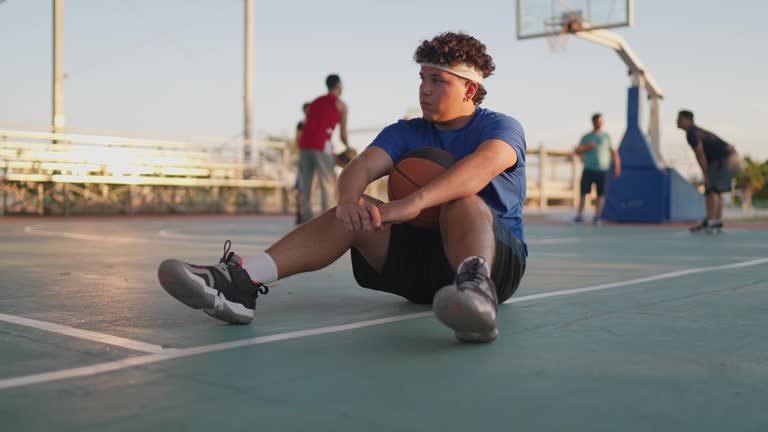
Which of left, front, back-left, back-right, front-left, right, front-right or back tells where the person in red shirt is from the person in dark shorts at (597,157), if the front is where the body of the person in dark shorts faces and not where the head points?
front-right

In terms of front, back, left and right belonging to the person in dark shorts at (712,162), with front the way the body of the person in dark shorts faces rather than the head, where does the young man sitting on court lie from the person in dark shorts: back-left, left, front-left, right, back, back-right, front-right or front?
left

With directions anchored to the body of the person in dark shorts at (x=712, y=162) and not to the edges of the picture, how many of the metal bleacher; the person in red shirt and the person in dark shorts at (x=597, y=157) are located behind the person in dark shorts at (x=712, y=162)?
0

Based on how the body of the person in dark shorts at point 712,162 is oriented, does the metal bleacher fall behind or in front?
in front

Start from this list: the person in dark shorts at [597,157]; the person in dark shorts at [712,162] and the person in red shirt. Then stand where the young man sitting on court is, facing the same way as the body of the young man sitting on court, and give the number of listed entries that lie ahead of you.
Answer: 0

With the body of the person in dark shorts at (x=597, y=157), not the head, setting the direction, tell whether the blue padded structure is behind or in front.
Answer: behind

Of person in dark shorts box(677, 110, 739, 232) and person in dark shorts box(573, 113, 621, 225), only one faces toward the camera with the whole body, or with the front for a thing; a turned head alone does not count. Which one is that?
person in dark shorts box(573, 113, 621, 225)

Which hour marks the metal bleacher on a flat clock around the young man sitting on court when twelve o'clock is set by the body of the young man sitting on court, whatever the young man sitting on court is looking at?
The metal bleacher is roughly at 4 o'clock from the young man sitting on court.

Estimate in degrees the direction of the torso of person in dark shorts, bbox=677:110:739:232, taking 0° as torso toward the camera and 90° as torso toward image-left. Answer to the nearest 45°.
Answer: approximately 90°

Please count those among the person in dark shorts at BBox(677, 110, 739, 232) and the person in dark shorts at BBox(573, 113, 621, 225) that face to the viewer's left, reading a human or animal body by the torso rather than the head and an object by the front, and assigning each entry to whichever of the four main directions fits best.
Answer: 1

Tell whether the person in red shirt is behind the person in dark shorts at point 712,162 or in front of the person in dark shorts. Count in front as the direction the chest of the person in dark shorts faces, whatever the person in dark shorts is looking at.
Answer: in front

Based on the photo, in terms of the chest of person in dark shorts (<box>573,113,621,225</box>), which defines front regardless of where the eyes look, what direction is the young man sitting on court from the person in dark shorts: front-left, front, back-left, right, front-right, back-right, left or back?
front

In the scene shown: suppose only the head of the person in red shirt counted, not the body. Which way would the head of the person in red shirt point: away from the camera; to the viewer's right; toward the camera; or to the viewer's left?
to the viewer's right

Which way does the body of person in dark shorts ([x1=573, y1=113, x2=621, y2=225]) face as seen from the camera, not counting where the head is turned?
toward the camera
